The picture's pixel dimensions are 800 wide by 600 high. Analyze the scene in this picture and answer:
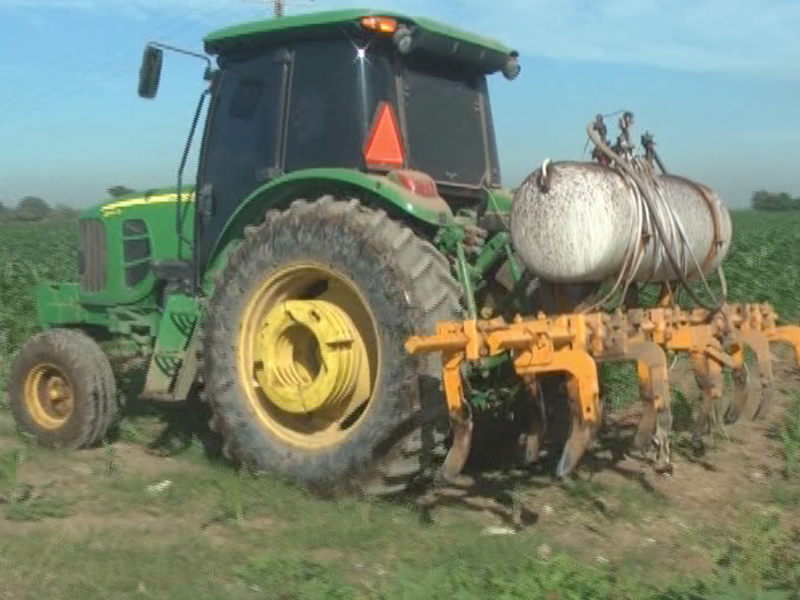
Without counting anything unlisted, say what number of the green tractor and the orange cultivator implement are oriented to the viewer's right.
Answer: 0

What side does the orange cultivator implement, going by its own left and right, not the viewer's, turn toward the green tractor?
front

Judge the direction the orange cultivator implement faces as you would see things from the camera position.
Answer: facing away from the viewer and to the left of the viewer

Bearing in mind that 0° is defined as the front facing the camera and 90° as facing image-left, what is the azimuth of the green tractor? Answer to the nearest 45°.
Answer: approximately 135°
